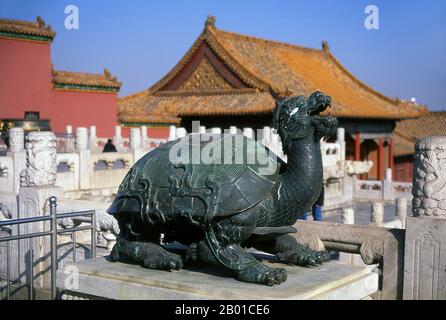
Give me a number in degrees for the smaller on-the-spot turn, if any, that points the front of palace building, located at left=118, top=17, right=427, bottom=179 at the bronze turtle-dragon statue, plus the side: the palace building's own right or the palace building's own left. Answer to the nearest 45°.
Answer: approximately 45° to the palace building's own right

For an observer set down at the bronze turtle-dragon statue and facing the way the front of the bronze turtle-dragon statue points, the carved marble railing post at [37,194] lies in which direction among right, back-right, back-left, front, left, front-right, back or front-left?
back

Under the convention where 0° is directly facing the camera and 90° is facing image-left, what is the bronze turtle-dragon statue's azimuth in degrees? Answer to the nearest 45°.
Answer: approximately 315°

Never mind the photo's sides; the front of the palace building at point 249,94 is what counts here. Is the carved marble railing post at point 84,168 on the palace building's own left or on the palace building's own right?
on the palace building's own right

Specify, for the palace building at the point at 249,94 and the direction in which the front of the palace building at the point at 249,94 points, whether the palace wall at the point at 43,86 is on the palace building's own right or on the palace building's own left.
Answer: on the palace building's own right

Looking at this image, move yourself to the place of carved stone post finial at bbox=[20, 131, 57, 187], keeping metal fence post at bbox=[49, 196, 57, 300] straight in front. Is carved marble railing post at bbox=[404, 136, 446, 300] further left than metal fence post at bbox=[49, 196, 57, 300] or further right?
left

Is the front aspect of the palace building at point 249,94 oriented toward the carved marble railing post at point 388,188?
yes

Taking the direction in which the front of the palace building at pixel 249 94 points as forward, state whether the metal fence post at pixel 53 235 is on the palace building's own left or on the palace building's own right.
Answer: on the palace building's own right

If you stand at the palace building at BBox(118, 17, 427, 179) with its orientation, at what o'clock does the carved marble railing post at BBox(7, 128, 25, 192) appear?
The carved marble railing post is roughly at 2 o'clock from the palace building.

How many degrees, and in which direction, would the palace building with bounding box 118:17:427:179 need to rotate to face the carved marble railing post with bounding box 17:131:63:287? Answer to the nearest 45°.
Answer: approximately 45° to its right
